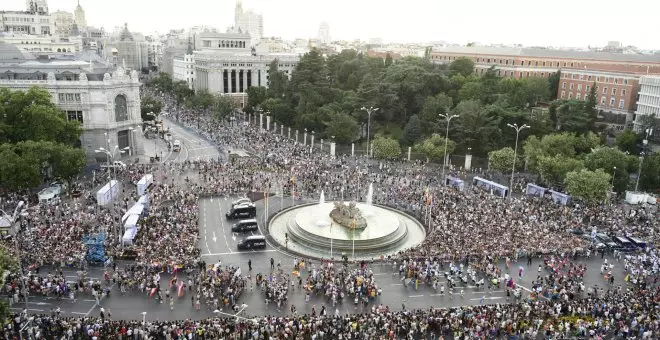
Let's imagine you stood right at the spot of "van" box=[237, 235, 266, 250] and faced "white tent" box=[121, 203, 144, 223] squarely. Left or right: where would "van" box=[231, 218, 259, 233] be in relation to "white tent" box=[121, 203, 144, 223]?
right

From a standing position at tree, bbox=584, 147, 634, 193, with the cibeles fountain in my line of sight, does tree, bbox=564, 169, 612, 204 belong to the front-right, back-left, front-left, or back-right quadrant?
front-left

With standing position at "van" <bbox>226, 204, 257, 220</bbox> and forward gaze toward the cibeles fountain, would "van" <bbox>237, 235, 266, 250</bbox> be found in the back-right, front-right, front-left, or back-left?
front-right

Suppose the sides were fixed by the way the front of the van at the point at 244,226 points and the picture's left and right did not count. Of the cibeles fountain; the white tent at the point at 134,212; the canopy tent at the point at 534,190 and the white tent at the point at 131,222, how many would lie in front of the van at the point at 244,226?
2
